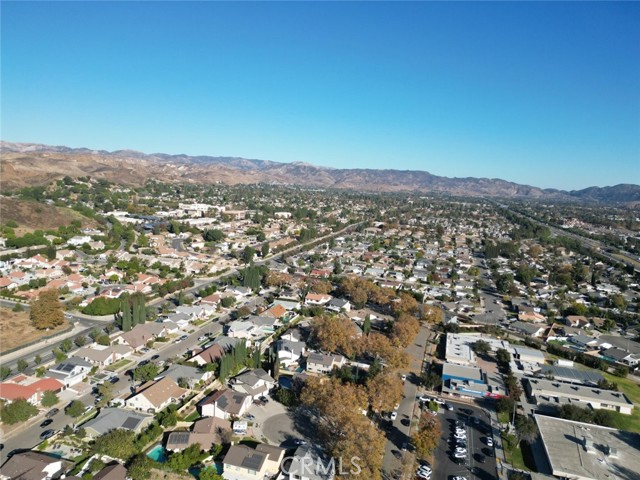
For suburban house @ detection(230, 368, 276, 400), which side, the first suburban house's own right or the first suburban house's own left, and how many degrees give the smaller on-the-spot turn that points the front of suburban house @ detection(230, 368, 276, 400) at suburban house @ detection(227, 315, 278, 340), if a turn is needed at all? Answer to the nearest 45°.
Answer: approximately 135° to the first suburban house's own left

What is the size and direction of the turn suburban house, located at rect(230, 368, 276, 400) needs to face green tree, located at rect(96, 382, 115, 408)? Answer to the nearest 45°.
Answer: approximately 135° to its right

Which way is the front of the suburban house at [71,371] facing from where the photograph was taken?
facing the viewer and to the right of the viewer
